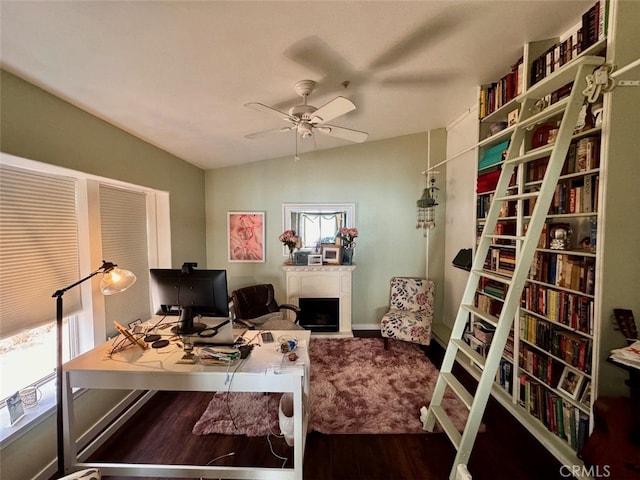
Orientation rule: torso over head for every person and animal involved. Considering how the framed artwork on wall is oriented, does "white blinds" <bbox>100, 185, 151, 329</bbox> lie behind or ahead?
ahead

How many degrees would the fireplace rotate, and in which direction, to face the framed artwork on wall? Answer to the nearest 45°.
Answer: approximately 90° to its right

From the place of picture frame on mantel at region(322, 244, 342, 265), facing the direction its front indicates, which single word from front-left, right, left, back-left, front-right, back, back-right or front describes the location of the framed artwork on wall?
right

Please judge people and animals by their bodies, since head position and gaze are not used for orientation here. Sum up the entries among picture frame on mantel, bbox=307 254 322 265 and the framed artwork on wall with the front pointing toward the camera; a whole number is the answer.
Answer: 2

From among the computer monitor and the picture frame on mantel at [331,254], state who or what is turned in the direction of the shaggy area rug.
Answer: the picture frame on mantel

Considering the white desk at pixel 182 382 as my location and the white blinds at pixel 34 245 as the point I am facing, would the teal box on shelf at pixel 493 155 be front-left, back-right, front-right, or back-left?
back-right

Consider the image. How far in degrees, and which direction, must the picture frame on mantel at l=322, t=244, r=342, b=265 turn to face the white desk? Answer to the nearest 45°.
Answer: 0° — it already faces it

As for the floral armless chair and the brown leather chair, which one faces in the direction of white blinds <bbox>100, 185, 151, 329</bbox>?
the floral armless chair
